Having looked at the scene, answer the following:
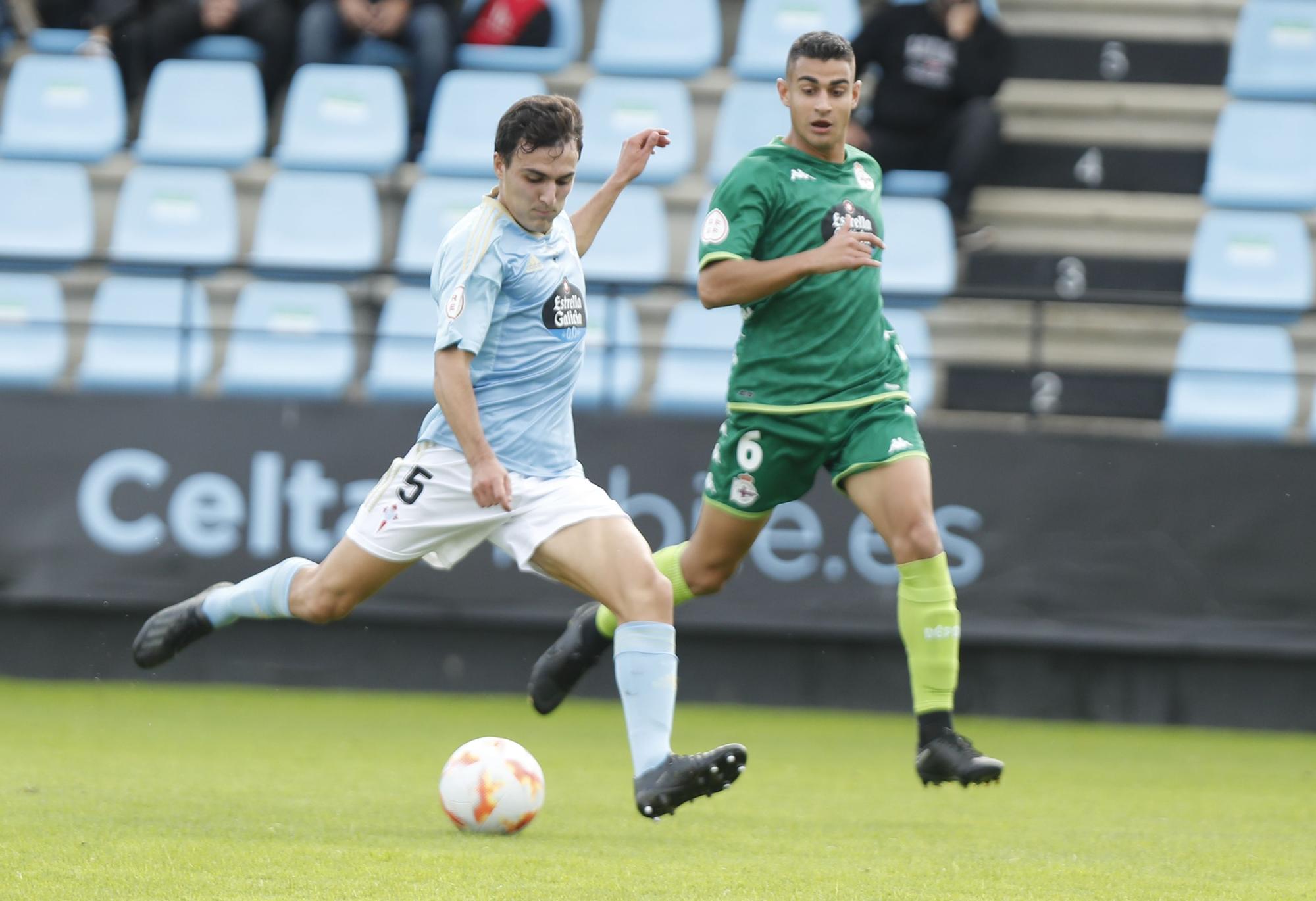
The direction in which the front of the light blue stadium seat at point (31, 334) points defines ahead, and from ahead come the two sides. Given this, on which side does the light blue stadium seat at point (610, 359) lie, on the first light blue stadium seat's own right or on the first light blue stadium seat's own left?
on the first light blue stadium seat's own left

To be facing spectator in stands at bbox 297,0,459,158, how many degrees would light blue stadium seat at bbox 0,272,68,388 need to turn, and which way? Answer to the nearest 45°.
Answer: approximately 135° to its left

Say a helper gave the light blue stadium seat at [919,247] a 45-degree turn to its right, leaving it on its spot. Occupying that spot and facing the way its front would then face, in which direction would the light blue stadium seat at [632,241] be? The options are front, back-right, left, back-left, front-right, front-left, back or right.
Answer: front-right

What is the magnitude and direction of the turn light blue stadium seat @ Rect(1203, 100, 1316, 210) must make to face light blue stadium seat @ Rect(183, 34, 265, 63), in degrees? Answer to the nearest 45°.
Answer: approximately 90° to its right

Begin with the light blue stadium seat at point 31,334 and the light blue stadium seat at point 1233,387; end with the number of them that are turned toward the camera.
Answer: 2

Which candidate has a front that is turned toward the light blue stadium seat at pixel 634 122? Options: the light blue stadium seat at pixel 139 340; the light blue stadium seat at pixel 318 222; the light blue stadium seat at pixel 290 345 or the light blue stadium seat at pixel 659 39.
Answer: the light blue stadium seat at pixel 659 39

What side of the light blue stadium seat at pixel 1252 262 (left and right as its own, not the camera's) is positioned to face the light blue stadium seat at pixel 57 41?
right

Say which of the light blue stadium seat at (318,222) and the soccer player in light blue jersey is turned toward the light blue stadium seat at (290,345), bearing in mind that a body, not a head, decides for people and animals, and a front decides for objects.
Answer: the light blue stadium seat at (318,222)

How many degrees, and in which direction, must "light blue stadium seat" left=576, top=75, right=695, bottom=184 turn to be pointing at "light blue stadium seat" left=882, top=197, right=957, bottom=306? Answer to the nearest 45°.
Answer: approximately 45° to its left
